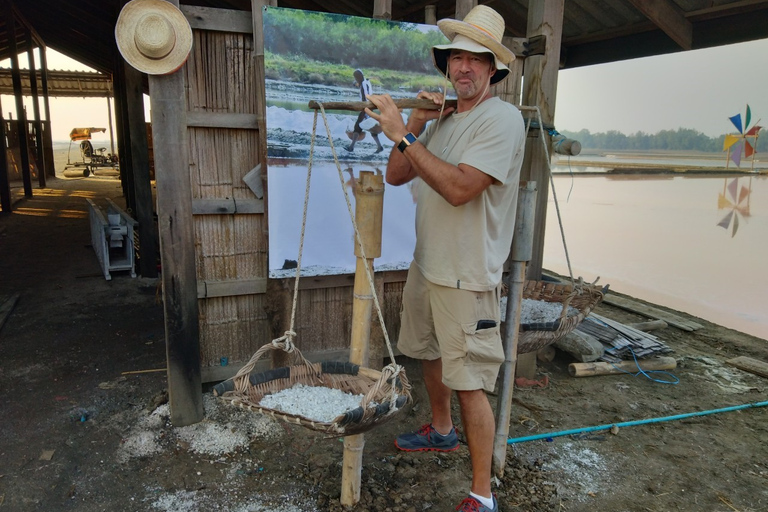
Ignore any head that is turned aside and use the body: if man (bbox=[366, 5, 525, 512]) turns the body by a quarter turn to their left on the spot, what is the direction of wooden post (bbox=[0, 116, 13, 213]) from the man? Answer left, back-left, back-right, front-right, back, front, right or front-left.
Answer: back

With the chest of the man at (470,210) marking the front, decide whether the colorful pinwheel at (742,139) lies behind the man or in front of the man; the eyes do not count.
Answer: behind

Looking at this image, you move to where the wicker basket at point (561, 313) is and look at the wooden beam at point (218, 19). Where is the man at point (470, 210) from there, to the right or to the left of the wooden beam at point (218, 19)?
left

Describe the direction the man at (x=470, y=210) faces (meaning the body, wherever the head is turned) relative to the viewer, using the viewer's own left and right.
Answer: facing the viewer and to the left of the viewer

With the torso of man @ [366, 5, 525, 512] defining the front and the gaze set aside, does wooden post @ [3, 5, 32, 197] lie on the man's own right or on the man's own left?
on the man's own right

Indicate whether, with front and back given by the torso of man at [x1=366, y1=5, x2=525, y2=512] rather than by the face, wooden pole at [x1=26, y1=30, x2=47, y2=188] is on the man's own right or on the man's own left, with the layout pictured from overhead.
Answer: on the man's own right

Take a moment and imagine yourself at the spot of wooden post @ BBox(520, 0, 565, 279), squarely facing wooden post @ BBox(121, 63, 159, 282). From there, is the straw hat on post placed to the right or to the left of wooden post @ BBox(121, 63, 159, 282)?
left

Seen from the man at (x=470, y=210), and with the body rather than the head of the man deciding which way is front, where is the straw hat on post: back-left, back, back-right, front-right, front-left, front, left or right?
front-right

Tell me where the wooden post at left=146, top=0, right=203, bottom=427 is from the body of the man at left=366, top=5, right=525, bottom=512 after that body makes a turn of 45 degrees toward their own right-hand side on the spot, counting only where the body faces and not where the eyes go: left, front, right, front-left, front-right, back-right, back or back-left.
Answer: front

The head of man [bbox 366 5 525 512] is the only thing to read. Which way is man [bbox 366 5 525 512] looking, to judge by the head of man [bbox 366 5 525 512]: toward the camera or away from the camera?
toward the camera
